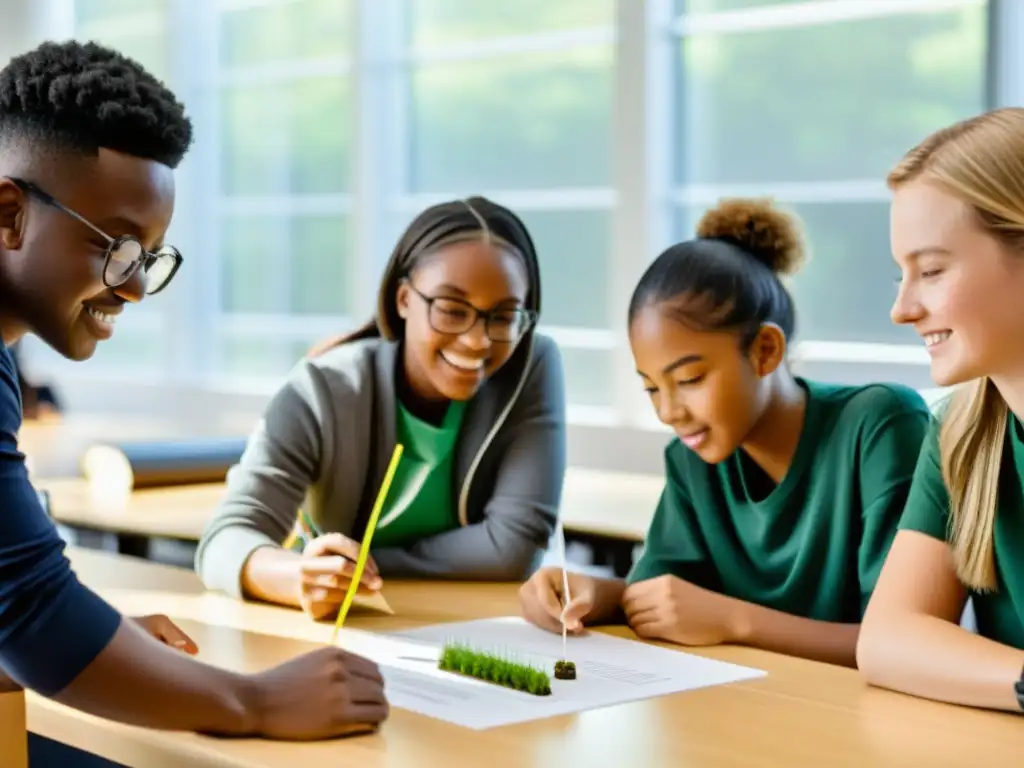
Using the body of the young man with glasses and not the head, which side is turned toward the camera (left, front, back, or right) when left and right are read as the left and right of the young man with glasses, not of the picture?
right

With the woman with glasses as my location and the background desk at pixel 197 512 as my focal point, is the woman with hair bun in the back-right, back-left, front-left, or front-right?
back-right

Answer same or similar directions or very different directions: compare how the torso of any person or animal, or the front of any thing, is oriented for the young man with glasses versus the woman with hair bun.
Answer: very different directions

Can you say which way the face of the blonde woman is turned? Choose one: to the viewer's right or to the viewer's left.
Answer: to the viewer's left

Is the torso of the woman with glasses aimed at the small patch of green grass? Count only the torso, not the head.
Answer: yes

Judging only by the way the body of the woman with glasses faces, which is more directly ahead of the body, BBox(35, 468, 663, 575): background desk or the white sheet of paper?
the white sheet of paper

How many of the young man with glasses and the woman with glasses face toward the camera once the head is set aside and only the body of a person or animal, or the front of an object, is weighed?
1

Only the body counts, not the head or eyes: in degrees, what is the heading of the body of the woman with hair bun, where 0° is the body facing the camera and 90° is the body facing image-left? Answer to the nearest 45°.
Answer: approximately 45°
